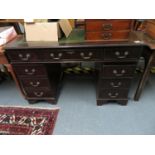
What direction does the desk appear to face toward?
toward the camera

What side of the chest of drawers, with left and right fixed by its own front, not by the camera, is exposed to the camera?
front

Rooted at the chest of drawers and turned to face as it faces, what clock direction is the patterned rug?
The patterned rug is roughly at 2 o'clock from the chest of drawers.

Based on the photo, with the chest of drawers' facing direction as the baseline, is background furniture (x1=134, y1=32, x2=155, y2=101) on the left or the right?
on its left

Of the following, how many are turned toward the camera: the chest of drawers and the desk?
2

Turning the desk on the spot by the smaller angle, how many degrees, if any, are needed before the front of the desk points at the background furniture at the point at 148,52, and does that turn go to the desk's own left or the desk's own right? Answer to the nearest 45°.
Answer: approximately 90° to the desk's own left

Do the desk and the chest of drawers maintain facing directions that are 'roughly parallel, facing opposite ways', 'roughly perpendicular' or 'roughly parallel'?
roughly parallel
